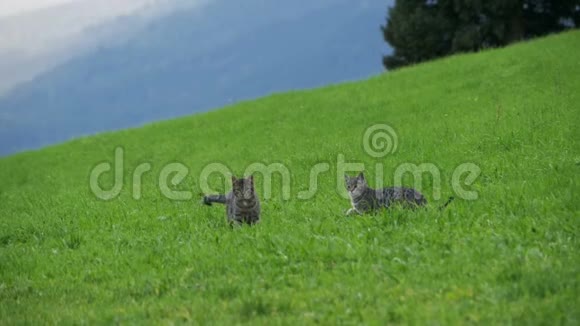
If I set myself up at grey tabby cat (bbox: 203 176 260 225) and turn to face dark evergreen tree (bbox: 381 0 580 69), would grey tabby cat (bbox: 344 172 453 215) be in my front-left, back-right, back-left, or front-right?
front-right

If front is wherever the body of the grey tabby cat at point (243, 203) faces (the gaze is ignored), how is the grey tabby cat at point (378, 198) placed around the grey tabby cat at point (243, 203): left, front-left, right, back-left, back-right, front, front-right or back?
left

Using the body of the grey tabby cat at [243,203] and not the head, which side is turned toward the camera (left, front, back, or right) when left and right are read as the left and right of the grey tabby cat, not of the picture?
front

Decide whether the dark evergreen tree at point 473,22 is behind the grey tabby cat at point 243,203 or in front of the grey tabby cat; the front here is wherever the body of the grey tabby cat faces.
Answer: behind

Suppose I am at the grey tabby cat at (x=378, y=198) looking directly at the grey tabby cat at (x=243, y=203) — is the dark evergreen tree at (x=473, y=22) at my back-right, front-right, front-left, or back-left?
back-right

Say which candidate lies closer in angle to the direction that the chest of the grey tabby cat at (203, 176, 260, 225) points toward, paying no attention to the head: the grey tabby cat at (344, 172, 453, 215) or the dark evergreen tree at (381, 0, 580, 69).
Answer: the grey tabby cat
